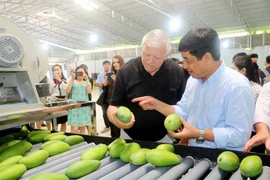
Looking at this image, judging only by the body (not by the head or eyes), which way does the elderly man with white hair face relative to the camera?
toward the camera

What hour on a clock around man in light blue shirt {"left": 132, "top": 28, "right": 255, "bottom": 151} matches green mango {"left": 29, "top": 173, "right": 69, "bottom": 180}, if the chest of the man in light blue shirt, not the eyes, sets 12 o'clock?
The green mango is roughly at 12 o'clock from the man in light blue shirt.

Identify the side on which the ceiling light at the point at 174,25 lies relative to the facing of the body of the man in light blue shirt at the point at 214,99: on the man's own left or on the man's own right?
on the man's own right

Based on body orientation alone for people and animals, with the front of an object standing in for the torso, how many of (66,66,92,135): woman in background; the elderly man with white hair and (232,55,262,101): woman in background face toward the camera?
2

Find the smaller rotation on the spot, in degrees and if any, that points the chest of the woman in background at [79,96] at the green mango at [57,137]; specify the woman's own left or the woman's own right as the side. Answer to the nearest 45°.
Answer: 0° — they already face it

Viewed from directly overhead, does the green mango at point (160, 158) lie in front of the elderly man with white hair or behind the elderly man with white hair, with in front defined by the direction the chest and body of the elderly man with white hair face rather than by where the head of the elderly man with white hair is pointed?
in front

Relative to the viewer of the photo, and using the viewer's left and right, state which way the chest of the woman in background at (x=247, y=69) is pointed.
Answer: facing to the left of the viewer

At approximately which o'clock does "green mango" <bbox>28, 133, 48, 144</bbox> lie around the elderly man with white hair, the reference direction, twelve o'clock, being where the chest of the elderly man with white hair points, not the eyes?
The green mango is roughly at 2 o'clock from the elderly man with white hair.

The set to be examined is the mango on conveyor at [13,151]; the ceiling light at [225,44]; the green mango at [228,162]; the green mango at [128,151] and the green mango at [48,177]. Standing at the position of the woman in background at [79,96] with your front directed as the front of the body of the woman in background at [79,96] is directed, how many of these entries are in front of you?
4

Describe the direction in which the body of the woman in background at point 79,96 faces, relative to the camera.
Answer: toward the camera

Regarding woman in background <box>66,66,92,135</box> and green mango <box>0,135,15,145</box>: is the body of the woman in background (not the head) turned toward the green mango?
yes

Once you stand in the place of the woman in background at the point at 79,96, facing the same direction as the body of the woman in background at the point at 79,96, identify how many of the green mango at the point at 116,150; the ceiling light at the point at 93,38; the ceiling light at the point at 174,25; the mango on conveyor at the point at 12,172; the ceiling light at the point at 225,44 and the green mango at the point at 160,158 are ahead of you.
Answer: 3

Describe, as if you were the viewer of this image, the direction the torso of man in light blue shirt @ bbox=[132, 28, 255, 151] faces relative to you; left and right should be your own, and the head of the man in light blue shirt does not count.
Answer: facing the viewer and to the left of the viewer
